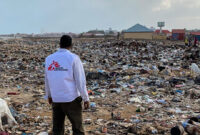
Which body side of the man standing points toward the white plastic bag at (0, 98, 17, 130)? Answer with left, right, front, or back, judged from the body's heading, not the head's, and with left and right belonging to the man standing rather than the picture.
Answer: left

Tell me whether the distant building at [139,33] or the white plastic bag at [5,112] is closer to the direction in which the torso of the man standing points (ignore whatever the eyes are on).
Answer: the distant building

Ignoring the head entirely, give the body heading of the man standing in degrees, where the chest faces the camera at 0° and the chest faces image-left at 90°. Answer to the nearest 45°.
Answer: approximately 225°

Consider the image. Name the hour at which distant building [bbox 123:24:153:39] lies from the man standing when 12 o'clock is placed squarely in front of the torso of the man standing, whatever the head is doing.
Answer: The distant building is roughly at 11 o'clock from the man standing.

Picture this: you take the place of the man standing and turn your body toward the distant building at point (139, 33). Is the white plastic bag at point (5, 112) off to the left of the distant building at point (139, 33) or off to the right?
left
